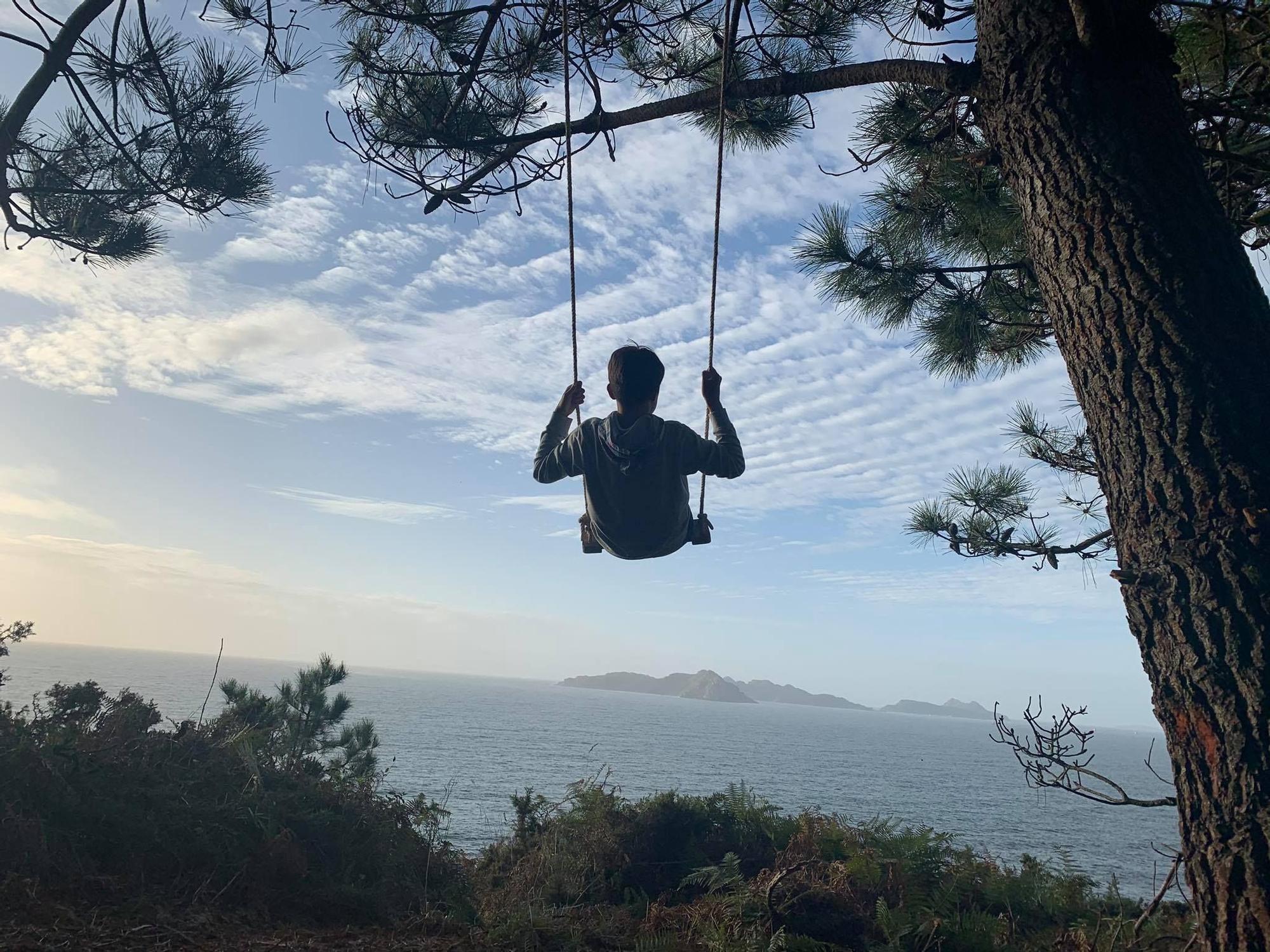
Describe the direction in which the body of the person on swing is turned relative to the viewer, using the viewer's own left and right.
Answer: facing away from the viewer
